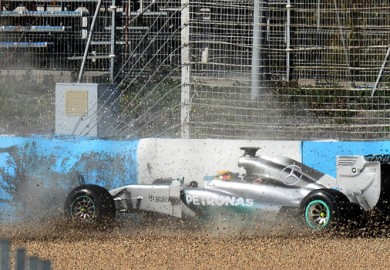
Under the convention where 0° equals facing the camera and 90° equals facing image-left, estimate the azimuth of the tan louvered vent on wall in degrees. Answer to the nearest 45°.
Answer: approximately 0°

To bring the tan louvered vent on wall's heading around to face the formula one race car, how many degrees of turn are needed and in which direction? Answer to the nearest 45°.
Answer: approximately 45° to its left

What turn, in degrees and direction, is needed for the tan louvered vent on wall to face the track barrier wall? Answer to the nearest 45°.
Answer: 0° — it already faces it
